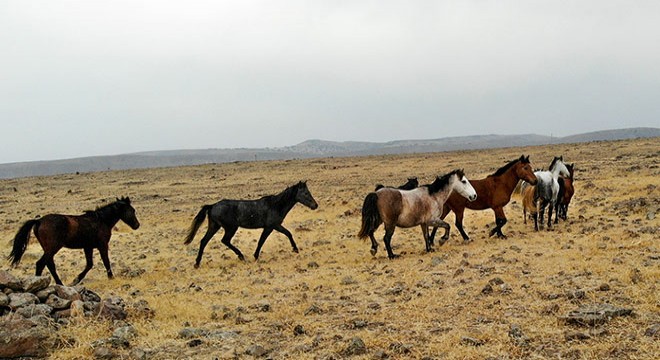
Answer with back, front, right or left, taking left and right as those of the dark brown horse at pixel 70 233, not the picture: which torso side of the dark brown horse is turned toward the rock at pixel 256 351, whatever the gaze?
right

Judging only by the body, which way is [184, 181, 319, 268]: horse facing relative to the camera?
to the viewer's right

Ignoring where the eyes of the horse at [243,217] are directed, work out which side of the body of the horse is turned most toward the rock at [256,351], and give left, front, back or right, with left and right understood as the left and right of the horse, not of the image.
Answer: right

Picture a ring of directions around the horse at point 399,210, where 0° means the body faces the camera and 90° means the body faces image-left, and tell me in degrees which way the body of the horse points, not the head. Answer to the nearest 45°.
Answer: approximately 270°

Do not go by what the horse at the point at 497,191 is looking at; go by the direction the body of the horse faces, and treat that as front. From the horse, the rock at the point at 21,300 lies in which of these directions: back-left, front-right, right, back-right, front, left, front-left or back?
back-right

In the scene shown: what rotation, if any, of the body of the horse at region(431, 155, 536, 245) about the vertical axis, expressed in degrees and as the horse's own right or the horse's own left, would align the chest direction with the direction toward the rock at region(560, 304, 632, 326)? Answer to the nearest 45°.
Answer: approximately 90° to the horse's own right

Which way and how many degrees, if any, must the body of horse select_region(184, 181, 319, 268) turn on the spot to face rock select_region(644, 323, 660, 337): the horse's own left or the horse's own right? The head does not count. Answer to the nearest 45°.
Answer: approximately 45° to the horse's own right

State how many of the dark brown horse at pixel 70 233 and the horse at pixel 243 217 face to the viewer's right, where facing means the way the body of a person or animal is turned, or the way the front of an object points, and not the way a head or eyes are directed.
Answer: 2

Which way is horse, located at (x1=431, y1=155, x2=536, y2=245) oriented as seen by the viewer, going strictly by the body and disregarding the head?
to the viewer's right

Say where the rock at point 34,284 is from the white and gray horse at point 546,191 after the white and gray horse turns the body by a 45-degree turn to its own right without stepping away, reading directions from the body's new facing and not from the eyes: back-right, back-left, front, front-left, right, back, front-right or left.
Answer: back-right

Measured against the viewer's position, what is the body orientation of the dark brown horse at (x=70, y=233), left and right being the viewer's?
facing to the right of the viewer

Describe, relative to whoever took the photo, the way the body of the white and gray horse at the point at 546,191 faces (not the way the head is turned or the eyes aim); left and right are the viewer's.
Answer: facing away from the viewer and to the right of the viewer

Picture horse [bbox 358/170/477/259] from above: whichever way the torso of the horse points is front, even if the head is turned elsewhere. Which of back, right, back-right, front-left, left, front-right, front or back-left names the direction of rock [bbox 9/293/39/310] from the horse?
back-right
